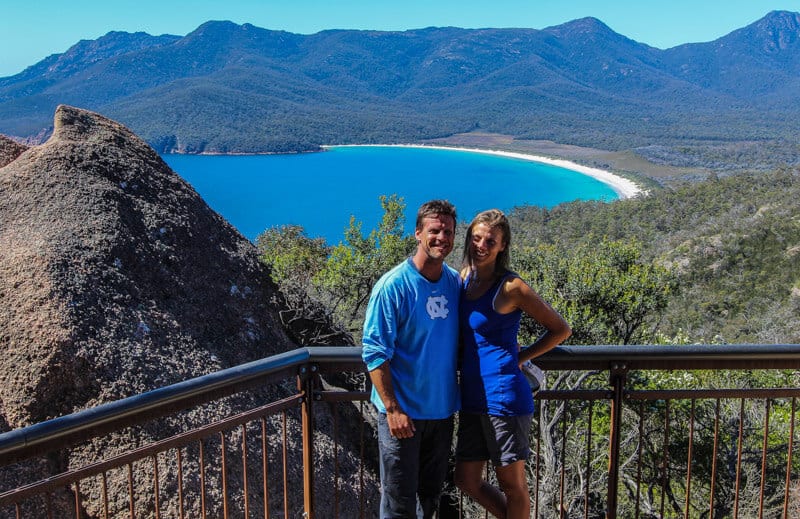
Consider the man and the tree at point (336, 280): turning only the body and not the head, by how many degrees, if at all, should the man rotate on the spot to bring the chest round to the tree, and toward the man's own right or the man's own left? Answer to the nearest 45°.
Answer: approximately 135° to the man's own left

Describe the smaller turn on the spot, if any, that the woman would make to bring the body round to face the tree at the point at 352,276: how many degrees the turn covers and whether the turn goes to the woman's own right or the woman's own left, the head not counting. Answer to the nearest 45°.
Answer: approximately 135° to the woman's own right

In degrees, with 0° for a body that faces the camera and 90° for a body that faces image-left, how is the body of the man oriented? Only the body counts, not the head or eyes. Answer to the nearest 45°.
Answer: approximately 315°

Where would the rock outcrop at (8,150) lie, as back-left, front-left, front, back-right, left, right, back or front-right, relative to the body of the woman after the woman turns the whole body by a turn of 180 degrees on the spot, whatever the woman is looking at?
left

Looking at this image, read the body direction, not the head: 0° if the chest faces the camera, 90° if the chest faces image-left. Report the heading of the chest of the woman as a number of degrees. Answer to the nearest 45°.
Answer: approximately 45°
